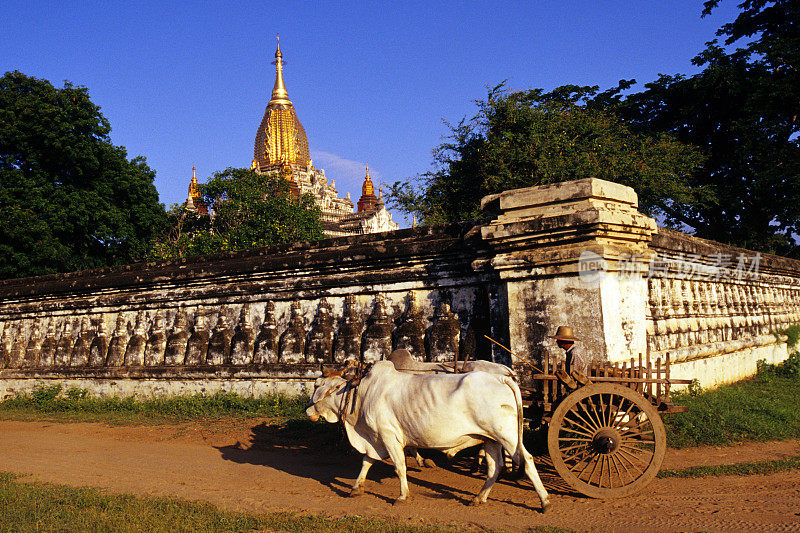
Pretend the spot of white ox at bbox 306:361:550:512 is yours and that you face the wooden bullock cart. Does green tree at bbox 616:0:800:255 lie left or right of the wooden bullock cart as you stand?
left

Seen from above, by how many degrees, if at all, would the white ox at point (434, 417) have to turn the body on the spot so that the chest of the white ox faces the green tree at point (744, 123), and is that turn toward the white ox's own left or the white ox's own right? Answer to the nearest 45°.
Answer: approximately 135° to the white ox's own right

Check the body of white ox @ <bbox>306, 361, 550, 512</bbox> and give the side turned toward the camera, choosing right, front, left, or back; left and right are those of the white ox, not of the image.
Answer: left

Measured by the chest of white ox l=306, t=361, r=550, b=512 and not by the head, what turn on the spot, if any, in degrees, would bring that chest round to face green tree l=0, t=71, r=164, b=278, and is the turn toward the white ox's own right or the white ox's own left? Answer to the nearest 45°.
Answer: approximately 45° to the white ox's own right

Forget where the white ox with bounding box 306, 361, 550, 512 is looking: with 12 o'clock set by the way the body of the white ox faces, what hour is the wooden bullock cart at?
The wooden bullock cart is roughly at 6 o'clock from the white ox.

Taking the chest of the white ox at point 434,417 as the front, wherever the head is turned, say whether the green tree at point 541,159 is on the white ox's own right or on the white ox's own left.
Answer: on the white ox's own right
